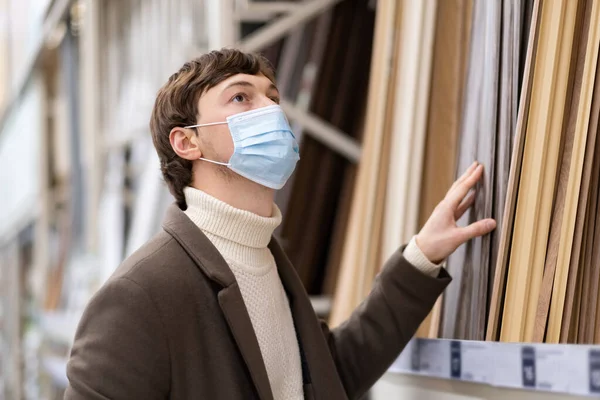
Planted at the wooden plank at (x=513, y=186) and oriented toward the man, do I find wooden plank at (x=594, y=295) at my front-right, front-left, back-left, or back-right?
back-left

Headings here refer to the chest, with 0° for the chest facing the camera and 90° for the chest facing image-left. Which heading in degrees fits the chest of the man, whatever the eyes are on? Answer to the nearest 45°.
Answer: approximately 315°

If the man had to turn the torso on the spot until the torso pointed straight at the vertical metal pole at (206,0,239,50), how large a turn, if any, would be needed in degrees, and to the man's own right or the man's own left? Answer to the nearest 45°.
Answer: approximately 135° to the man's own left

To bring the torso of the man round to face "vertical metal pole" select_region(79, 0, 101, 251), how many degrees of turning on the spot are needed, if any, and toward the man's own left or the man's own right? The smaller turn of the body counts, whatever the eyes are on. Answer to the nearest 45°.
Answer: approximately 135° to the man's own left

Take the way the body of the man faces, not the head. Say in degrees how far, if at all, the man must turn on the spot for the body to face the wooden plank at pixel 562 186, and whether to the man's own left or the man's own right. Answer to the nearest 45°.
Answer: approximately 45° to the man's own left

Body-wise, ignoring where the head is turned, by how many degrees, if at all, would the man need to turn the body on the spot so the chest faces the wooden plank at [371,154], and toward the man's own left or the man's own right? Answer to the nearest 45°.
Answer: approximately 90° to the man's own left

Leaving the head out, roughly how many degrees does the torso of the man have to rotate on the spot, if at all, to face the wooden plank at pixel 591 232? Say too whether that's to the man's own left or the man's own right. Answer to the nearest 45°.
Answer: approximately 45° to the man's own left

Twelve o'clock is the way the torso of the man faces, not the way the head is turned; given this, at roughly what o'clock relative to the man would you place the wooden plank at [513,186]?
The wooden plank is roughly at 11 o'clock from the man.

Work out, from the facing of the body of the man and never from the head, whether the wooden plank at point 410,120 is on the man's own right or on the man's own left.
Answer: on the man's own left
